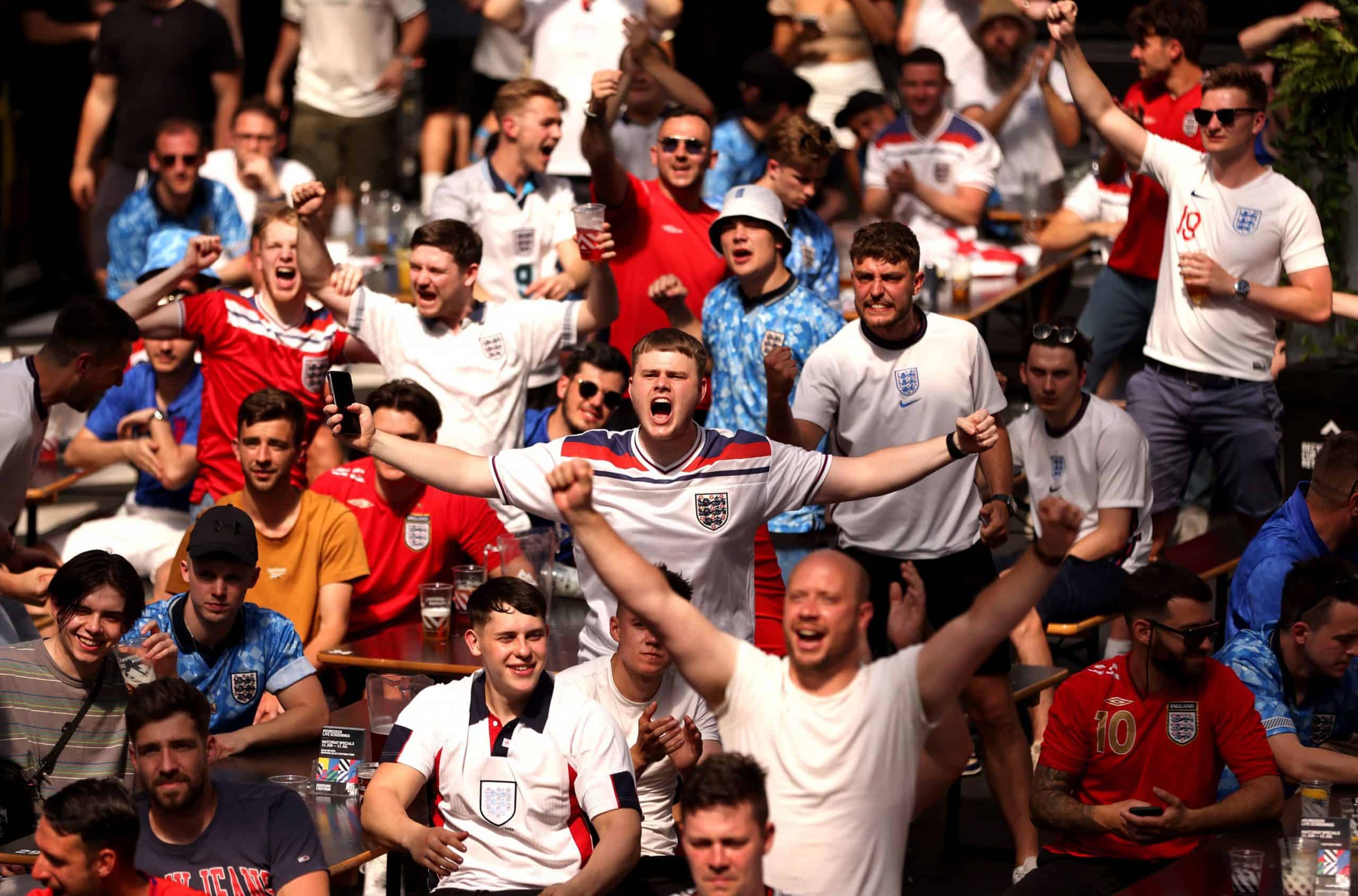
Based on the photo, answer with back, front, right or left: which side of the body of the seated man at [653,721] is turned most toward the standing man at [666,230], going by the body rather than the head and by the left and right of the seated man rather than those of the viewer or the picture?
back

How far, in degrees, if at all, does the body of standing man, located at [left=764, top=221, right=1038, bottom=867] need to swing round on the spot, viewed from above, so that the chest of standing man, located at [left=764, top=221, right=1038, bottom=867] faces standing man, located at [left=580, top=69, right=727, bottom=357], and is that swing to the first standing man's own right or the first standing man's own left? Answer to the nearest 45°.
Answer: approximately 135° to the first standing man's own right

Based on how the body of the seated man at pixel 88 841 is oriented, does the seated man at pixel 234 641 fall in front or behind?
behind

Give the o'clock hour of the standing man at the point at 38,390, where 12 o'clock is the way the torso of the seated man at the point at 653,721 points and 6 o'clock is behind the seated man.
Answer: The standing man is roughly at 4 o'clock from the seated man.

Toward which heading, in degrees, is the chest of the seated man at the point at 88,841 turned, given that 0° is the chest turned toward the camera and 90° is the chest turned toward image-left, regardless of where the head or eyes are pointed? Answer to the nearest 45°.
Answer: approximately 45°

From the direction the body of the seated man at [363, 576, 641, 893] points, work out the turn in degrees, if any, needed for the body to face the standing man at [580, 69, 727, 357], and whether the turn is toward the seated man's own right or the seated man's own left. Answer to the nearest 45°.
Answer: approximately 180°

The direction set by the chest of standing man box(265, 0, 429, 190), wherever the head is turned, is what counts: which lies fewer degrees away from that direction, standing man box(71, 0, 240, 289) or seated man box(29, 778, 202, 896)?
the seated man

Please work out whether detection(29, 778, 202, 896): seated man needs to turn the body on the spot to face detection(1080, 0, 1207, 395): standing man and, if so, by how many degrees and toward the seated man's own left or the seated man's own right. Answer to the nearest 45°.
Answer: approximately 180°

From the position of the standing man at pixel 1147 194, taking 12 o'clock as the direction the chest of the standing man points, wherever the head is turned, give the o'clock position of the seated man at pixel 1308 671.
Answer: The seated man is roughly at 10 o'clock from the standing man.

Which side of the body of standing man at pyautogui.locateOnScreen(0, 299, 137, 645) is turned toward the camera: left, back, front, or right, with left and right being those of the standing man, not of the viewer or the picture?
right

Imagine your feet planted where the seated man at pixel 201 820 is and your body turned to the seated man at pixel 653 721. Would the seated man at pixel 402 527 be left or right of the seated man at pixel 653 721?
left

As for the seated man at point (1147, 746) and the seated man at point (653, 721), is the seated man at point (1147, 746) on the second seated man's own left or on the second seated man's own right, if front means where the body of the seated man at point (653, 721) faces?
on the second seated man's own left

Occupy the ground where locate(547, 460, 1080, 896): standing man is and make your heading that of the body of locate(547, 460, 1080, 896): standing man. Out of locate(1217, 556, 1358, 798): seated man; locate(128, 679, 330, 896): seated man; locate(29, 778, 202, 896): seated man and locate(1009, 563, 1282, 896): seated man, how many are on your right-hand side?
2
